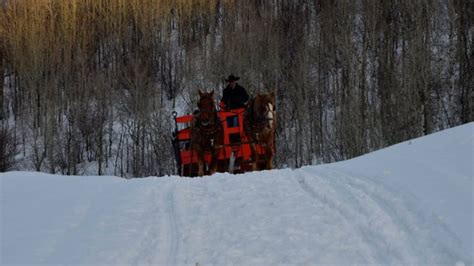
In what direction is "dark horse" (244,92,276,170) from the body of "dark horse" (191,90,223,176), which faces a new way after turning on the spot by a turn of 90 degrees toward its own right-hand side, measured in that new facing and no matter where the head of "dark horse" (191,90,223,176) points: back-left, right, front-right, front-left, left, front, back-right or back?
back

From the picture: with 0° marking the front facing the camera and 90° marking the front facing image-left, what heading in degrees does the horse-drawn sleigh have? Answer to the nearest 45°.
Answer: approximately 0°

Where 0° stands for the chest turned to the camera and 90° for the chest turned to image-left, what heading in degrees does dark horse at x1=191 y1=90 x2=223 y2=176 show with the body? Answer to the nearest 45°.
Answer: approximately 0°
